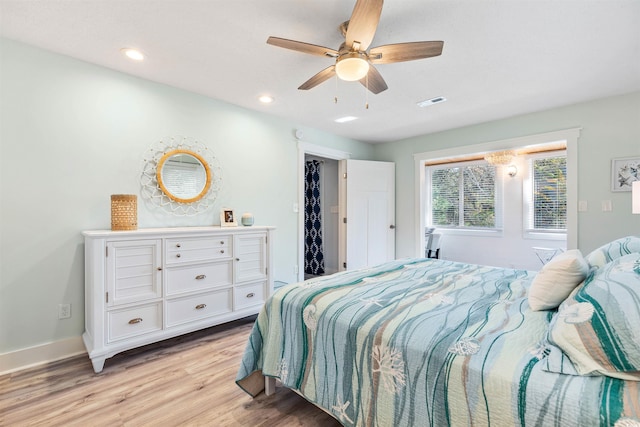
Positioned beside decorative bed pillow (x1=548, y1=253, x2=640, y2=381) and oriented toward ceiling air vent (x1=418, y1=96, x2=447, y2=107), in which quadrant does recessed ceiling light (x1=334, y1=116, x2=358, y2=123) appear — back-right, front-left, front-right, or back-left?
front-left

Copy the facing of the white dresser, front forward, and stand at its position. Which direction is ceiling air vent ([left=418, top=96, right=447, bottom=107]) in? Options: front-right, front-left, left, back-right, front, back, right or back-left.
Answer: front-left

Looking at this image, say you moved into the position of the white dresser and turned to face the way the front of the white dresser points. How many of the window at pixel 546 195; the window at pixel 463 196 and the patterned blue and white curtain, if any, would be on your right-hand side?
0

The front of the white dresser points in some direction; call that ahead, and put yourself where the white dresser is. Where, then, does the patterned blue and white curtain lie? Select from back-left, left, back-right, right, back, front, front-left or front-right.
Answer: left

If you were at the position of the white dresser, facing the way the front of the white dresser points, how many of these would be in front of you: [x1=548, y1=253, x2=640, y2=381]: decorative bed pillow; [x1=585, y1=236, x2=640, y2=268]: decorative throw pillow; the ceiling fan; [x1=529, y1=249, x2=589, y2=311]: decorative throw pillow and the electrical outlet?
4

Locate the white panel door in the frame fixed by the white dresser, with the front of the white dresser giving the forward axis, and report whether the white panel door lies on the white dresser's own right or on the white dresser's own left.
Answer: on the white dresser's own left

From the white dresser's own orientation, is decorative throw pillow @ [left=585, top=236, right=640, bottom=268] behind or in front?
in front

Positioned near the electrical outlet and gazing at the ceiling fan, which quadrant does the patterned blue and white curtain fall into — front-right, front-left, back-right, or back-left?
front-left

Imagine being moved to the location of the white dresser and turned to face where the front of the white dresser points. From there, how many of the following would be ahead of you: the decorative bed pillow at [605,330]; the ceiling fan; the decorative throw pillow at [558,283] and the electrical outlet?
3

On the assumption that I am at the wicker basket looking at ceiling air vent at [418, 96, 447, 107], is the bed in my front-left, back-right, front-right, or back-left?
front-right

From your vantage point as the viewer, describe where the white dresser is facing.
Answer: facing the viewer and to the right of the viewer

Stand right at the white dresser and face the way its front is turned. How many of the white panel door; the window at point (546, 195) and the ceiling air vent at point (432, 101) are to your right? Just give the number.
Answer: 0

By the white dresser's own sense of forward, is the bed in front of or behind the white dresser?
in front

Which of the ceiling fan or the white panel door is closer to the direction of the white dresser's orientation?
the ceiling fan

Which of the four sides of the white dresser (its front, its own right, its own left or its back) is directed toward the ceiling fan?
front

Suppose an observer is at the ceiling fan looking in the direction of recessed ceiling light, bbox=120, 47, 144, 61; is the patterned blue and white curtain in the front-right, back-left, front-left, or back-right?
front-right

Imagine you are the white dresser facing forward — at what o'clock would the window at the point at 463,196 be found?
The window is roughly at 10 o'clock from the white dresser.
